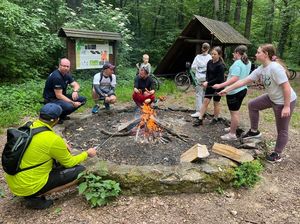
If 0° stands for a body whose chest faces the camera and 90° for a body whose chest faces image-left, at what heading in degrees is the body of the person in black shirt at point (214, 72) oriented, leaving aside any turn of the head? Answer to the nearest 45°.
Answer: approximately 45°

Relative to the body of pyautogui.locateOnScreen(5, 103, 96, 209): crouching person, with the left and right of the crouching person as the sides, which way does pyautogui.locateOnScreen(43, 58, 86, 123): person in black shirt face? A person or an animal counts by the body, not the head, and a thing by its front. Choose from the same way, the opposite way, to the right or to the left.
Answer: to the right

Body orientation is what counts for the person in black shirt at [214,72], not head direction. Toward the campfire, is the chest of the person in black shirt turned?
yes

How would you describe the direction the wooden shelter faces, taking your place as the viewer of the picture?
facing the viewer and to the left of the viewer

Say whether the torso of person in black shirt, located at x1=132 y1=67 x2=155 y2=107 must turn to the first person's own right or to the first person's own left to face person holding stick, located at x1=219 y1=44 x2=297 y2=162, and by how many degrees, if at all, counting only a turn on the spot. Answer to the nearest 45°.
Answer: approximately 45° to the first person's own left

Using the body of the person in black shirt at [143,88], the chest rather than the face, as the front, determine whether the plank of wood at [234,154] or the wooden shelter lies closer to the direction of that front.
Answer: the plank of wood

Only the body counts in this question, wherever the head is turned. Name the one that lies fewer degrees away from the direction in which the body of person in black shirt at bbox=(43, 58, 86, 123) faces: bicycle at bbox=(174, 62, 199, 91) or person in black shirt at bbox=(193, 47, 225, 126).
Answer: the person in black shirt

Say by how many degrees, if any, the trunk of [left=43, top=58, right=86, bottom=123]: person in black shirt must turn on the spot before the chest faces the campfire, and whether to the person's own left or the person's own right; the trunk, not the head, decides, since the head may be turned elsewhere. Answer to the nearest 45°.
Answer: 0° — they already face it

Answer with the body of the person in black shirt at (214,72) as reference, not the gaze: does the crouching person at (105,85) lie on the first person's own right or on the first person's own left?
on the first person's own right

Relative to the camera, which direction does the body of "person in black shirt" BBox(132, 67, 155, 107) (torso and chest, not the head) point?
toward the camera

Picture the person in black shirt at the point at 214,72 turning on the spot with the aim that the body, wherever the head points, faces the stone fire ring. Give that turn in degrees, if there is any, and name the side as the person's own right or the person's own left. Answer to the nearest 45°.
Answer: approximately 45° to the person's own left

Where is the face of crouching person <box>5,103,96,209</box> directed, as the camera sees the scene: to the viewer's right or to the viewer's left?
to the viewer's right

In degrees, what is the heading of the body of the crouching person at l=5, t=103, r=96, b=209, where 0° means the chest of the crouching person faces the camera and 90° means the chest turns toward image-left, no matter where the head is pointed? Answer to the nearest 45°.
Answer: approximately 225°

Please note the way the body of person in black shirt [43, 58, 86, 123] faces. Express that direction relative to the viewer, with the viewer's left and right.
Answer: facing the viewer and to the right of the viewer
